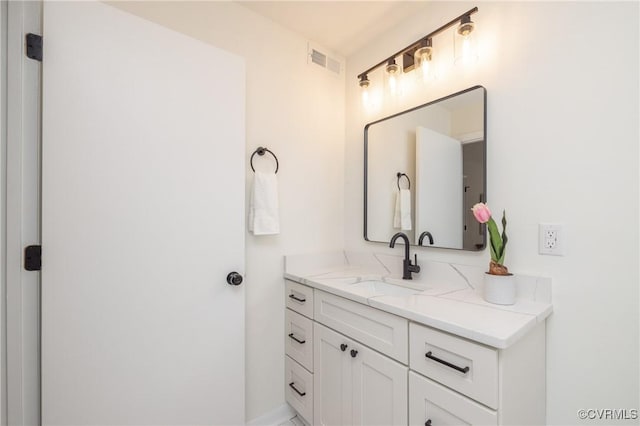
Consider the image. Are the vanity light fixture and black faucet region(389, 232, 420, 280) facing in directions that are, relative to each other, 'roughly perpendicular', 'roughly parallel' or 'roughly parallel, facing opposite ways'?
roughly parallel

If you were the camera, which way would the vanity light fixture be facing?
facing the viewer and to the left of the viewer

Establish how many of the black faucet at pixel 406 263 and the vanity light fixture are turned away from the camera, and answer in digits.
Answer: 0

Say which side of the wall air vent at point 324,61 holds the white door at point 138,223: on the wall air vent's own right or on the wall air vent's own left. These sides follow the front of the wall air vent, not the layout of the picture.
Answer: on the wall air vent's own right

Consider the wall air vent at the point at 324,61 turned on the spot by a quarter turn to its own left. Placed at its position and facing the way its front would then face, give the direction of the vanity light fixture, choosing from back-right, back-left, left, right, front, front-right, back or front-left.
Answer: right

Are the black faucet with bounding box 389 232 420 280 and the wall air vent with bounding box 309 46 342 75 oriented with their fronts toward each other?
no

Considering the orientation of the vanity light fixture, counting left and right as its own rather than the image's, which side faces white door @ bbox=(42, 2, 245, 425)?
front

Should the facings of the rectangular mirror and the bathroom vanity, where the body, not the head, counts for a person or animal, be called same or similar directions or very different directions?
same or similar directions

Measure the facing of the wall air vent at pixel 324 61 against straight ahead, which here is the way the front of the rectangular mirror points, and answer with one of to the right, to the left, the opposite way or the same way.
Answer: to the left

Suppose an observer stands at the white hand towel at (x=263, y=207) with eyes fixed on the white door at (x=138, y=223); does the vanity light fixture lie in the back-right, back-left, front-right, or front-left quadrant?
back-left

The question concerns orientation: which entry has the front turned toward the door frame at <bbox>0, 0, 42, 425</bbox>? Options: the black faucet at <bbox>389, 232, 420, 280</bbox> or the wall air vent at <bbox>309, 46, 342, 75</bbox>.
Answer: the black faucet

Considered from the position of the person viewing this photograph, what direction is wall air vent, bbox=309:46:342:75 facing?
facing the viewer and to the right of the viewer

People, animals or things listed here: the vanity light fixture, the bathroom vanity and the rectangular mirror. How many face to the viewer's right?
0

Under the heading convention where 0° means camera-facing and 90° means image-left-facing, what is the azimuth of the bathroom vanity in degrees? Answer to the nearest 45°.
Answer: approximately 45°

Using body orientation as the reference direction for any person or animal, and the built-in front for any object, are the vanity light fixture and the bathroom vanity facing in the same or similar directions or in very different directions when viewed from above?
same or similar directions

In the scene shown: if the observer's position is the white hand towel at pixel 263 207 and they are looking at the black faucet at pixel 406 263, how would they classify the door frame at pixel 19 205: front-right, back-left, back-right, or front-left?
back-right

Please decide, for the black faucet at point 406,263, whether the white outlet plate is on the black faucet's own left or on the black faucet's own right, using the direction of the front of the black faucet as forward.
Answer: on the black faucet's own left

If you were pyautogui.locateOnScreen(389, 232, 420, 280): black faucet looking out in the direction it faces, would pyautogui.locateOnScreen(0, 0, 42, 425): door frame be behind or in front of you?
in front

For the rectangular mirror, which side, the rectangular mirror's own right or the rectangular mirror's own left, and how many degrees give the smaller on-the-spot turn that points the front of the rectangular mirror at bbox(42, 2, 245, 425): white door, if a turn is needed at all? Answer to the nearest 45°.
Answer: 0° — it already faces it

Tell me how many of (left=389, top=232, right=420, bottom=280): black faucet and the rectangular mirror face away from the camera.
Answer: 0
